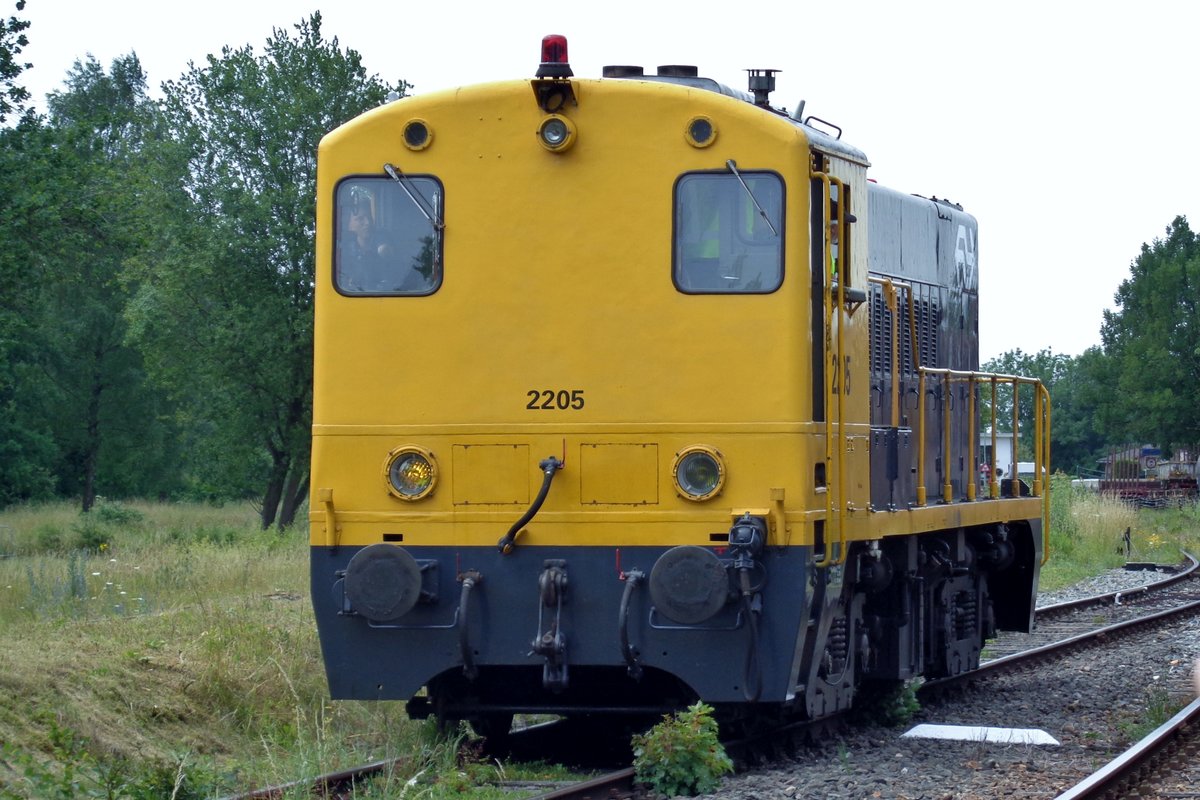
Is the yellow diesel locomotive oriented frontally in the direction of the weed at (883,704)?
no

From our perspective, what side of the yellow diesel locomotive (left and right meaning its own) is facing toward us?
front

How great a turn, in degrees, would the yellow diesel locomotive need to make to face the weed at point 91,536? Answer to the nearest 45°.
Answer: approximately 135° to its right

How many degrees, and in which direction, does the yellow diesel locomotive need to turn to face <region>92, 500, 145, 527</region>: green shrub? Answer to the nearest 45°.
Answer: approximately 135° to its right

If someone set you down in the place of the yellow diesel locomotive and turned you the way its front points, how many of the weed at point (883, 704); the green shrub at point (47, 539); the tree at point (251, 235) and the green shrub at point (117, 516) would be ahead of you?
0

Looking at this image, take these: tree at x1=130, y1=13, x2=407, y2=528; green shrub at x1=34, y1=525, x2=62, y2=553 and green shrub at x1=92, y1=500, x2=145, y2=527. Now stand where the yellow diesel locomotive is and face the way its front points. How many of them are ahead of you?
0

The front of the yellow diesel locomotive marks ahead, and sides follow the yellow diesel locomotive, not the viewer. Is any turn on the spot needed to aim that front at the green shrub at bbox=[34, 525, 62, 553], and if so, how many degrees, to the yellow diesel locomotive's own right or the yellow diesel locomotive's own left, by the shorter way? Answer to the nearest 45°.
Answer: approximately 135° to the yellow diesel locomotive's own right

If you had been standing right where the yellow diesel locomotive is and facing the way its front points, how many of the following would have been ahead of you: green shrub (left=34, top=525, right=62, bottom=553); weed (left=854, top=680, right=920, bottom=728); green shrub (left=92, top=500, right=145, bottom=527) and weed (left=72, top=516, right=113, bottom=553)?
1

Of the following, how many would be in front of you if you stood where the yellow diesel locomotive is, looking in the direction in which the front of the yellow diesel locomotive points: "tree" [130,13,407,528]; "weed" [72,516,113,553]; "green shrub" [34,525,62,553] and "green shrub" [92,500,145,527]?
0

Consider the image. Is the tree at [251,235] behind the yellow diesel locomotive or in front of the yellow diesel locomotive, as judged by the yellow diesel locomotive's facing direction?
behind

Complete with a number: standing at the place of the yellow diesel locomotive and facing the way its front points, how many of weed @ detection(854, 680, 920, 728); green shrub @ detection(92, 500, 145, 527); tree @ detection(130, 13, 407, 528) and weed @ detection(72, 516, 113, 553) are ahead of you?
1
